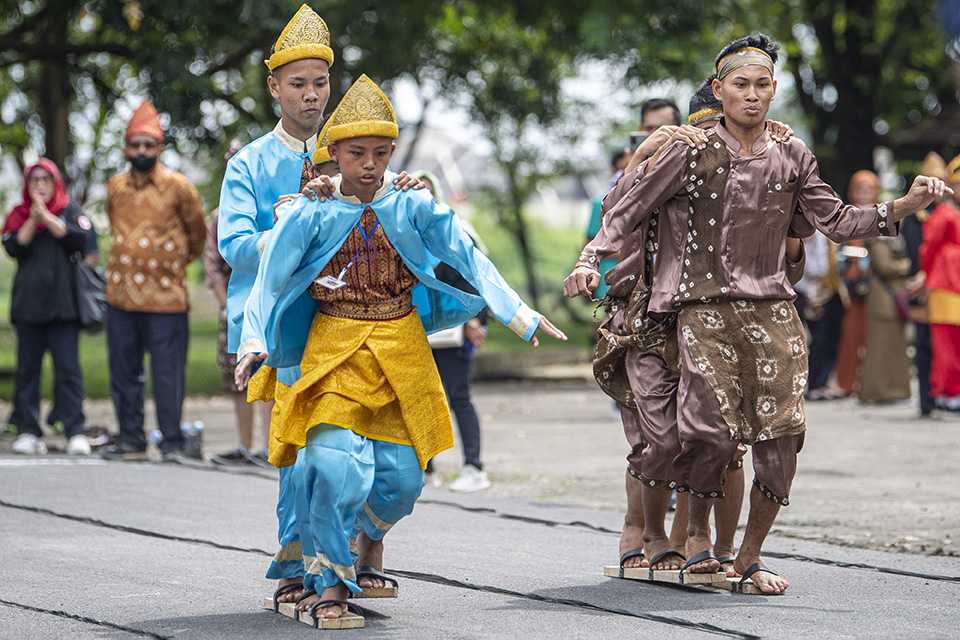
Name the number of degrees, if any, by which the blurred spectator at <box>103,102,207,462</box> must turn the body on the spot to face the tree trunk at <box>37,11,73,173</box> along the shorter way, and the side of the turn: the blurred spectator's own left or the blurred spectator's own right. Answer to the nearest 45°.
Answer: approximately 180°

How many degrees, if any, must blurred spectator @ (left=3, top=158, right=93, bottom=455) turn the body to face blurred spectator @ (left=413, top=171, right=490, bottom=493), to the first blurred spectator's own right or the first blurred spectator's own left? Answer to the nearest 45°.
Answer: approximately 45° to the first blurred spectator's own left

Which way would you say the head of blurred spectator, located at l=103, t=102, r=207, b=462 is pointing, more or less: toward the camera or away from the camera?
toward the camera

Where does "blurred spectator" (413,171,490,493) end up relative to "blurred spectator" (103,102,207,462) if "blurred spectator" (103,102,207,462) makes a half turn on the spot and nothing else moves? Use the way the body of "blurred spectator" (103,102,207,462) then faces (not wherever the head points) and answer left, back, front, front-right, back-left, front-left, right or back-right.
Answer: back-right

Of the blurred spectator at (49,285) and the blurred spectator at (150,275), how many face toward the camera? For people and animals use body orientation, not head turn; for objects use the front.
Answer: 2

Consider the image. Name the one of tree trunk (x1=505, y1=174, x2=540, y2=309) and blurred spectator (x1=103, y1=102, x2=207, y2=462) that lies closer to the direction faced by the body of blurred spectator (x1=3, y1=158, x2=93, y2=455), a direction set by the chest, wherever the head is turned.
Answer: the blurred spectator

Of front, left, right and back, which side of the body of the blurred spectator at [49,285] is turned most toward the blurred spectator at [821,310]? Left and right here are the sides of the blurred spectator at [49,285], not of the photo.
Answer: left

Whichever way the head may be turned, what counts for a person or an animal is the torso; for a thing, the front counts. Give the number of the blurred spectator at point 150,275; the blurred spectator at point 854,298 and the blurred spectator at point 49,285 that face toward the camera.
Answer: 3

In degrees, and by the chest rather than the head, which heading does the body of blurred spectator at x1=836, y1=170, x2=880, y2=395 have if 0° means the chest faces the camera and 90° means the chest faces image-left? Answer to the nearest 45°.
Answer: approximately 0°

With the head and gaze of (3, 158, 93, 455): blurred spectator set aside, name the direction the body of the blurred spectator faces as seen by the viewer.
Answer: toward the camera

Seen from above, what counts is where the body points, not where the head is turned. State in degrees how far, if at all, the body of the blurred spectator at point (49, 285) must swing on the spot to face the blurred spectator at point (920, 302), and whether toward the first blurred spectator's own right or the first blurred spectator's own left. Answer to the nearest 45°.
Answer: approximately 90° to the first blurred spectator's own left

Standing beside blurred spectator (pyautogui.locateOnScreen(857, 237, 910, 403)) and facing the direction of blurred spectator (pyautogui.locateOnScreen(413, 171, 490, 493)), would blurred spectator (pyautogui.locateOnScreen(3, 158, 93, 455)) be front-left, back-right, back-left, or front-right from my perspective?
front-right

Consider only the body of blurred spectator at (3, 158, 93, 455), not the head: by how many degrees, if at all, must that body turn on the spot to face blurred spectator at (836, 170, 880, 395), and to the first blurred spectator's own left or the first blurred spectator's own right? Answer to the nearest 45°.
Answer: approximately 90° to the first blurred spectator's own left

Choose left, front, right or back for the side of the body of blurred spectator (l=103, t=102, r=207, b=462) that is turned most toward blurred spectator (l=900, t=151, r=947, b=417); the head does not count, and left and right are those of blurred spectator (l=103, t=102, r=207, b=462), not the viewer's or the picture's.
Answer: left

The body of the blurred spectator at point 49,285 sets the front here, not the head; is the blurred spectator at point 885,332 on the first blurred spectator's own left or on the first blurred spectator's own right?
on the first blurred spectator's own left
